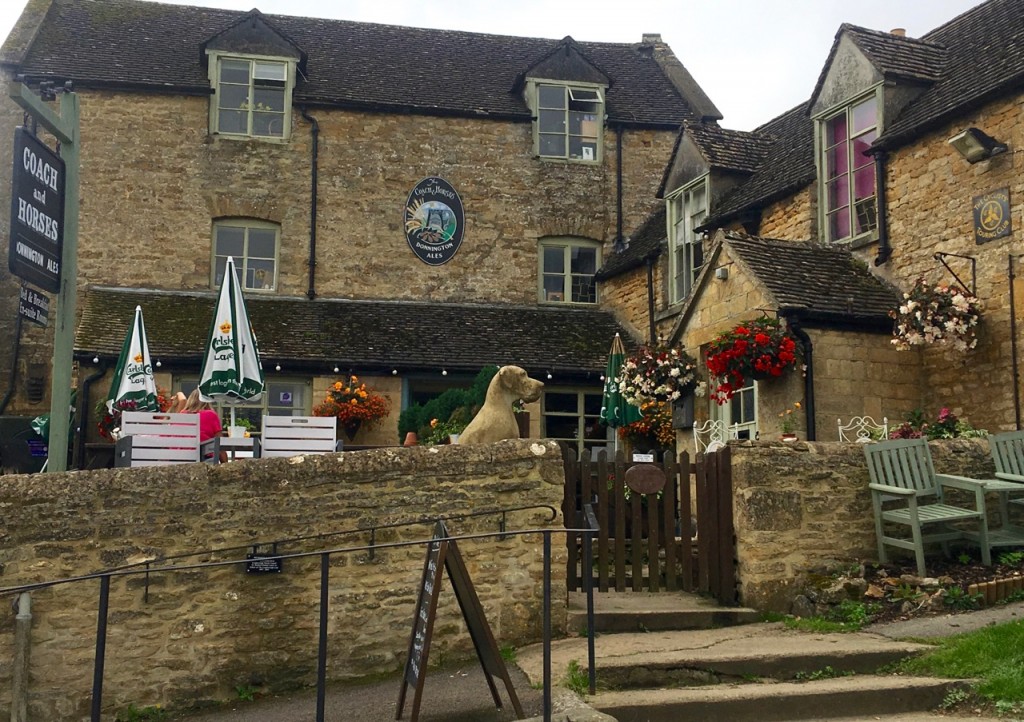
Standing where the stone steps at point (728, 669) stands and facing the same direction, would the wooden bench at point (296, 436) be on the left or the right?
on its right

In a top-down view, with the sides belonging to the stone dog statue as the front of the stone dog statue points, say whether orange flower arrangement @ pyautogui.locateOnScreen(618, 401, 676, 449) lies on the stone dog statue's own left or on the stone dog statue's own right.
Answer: on the stone dog statue's own left

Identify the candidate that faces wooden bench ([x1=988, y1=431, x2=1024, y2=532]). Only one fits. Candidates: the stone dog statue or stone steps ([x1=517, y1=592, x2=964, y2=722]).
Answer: the stone dog statue

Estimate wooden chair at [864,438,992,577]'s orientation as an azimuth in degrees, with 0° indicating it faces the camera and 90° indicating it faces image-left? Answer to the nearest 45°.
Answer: approximately 315°

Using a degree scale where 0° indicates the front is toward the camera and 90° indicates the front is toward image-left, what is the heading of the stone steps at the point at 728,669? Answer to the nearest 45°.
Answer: approximately 0°

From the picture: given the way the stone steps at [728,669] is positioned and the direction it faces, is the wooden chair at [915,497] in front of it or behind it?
behind

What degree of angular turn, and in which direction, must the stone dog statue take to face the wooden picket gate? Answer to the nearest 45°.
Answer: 0° — it already faces it

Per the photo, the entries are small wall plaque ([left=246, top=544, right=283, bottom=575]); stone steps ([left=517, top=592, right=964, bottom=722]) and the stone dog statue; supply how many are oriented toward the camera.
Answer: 2

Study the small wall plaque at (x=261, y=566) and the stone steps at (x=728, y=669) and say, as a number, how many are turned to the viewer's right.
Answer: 0

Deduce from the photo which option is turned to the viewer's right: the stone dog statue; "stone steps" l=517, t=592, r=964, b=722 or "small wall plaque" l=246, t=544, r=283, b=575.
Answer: the stone dog statue

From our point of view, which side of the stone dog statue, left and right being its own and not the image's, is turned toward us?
right
